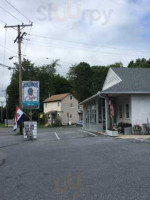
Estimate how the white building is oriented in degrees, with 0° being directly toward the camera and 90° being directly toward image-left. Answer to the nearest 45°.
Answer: approximately 45°
